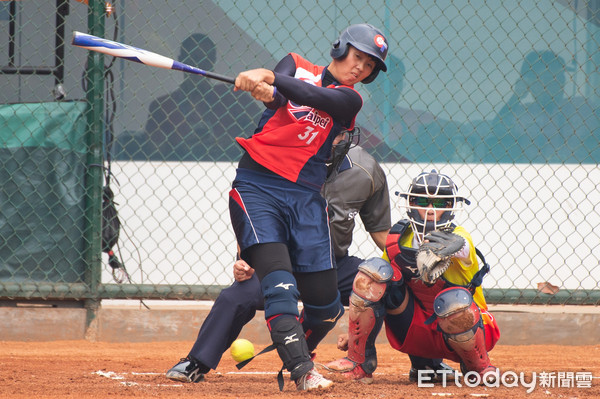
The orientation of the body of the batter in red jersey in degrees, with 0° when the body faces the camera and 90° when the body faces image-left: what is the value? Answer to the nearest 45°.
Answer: approximately 0°

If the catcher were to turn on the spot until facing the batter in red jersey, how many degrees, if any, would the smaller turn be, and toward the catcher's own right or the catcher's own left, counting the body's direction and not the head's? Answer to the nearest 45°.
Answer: approximately 90° to the catcher's own right

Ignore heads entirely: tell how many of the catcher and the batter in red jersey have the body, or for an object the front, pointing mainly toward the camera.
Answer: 2

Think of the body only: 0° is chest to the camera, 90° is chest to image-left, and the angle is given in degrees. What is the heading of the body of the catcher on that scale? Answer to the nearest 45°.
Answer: approximately 0°

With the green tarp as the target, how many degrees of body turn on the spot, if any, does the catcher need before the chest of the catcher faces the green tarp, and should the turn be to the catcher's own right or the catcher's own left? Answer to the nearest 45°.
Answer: approximately 135° to the catcher's own right
